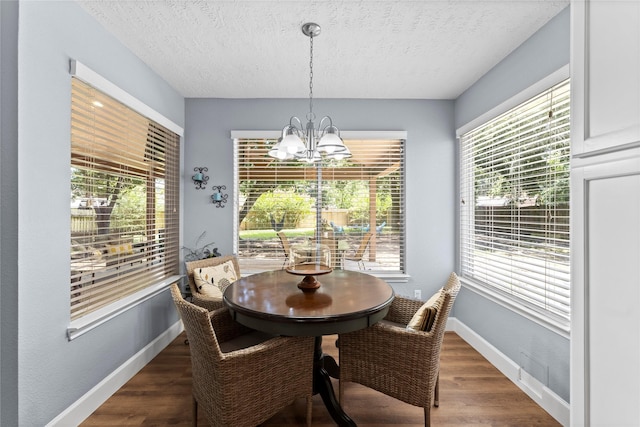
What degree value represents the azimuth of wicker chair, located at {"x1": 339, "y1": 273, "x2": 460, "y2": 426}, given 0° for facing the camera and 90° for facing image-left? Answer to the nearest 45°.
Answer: approximately 135°

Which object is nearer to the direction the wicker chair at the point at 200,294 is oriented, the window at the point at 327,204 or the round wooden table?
the round wooden table

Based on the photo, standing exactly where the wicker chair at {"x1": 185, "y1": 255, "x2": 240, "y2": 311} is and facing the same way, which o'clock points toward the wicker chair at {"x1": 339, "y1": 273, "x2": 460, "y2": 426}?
the wicker chair at {"x1": 339, "y1": 273, "x2": 460, "y2": 426} is roughly at 12 o'clock from the wicker chair at {"x1": 185, "y1": 255, "x2": 240, "y2": 311}.

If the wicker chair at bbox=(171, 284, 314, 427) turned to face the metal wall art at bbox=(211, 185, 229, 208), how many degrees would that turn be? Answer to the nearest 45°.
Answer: approximately 45° to its left

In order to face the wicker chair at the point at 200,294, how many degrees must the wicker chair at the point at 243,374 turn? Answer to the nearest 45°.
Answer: approximately 45° to its left

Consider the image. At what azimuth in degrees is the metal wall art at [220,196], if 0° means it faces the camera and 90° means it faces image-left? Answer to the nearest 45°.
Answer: approximately 0°

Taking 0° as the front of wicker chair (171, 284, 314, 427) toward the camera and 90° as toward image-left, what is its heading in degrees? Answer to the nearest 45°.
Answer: approximately 225°

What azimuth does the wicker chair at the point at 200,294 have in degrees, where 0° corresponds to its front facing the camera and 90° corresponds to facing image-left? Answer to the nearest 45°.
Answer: approximately 315°

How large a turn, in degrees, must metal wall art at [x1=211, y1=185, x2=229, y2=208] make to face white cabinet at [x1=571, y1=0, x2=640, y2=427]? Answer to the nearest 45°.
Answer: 0° — it already faces it

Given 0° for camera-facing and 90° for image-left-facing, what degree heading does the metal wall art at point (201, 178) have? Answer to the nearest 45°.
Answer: approximately 0°
